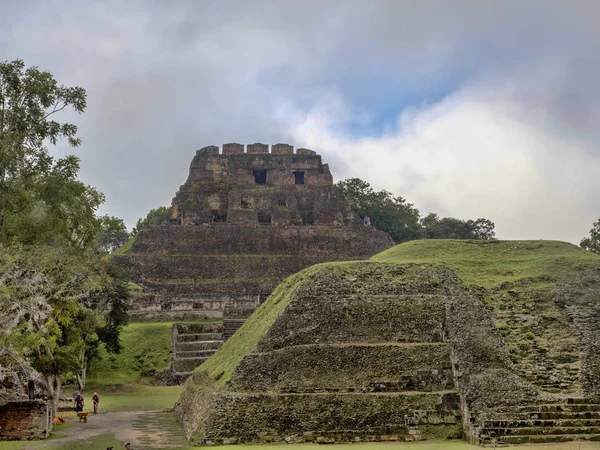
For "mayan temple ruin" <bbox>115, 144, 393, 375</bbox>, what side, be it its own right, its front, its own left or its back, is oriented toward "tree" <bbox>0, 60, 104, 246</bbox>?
front

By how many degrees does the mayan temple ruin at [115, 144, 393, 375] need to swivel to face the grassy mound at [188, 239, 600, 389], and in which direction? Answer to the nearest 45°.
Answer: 0° — it already faces it

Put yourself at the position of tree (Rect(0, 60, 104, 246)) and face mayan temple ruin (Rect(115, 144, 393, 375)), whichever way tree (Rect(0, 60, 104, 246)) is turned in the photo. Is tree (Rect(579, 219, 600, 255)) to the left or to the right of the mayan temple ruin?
right

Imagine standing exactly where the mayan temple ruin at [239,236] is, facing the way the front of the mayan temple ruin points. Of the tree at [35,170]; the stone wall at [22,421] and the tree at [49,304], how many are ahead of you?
3

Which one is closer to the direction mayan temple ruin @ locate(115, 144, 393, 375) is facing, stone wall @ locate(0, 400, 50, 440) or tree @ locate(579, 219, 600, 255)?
the stone wall

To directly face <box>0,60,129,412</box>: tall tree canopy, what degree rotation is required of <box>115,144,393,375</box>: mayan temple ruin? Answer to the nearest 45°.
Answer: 0° — it already faces it

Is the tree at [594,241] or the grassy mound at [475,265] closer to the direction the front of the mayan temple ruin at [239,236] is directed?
the grassy mound

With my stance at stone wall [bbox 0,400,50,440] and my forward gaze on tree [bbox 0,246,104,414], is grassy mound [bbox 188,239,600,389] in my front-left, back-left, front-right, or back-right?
front-right

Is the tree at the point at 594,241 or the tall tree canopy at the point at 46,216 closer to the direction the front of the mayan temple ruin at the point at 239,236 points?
the tall tree canopy

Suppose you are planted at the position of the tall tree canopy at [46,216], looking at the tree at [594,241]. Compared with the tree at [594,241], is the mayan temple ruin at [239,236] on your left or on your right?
left

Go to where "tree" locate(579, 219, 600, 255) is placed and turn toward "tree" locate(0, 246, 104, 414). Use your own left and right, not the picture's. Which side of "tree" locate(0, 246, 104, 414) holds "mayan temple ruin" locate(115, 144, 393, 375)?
right

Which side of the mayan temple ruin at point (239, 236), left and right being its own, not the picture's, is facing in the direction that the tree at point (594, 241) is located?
left

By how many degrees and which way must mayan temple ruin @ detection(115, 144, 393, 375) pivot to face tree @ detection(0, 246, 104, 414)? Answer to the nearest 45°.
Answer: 0° — it already faces it

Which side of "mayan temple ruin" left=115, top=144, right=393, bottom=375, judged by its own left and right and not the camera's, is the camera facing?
front

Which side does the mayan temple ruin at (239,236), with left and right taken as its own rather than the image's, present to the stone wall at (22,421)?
front
